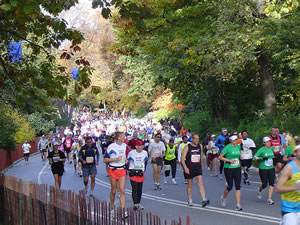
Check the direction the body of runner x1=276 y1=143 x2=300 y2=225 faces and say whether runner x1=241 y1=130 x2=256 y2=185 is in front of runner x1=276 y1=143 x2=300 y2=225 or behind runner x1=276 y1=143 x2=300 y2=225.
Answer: behind

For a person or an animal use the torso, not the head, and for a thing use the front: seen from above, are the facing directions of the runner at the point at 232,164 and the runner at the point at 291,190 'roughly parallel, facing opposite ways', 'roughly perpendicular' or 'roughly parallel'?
roughly parallel

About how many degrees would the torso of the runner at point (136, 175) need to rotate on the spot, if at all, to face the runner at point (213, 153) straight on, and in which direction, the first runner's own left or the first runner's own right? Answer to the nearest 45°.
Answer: approximately 135° to the first runner's own left

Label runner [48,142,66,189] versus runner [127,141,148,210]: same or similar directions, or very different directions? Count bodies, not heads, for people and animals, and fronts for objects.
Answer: same or similar directions

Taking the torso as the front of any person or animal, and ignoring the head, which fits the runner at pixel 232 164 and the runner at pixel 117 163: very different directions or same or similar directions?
same or similar directions

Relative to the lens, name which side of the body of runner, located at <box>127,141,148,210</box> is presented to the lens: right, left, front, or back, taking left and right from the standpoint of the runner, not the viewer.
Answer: front

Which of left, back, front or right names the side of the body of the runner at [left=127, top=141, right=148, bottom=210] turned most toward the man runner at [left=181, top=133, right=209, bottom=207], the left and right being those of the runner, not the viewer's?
left

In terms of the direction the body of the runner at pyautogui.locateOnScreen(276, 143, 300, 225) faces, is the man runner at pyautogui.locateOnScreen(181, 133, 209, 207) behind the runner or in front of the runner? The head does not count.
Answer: behind

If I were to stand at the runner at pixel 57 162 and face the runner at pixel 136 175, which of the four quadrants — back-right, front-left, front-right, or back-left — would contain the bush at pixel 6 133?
back-left

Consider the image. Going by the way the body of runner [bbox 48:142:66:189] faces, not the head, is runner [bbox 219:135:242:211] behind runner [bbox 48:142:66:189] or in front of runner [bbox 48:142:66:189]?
in front

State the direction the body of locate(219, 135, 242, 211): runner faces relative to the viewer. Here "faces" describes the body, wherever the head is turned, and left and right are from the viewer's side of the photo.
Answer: facing the viewer and to the right of the viewer
